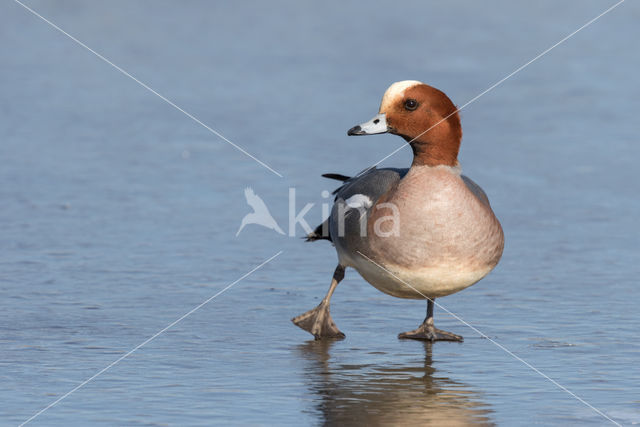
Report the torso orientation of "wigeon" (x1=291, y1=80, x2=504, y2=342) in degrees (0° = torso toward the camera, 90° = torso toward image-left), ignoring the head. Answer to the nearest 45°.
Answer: approximately 315°
